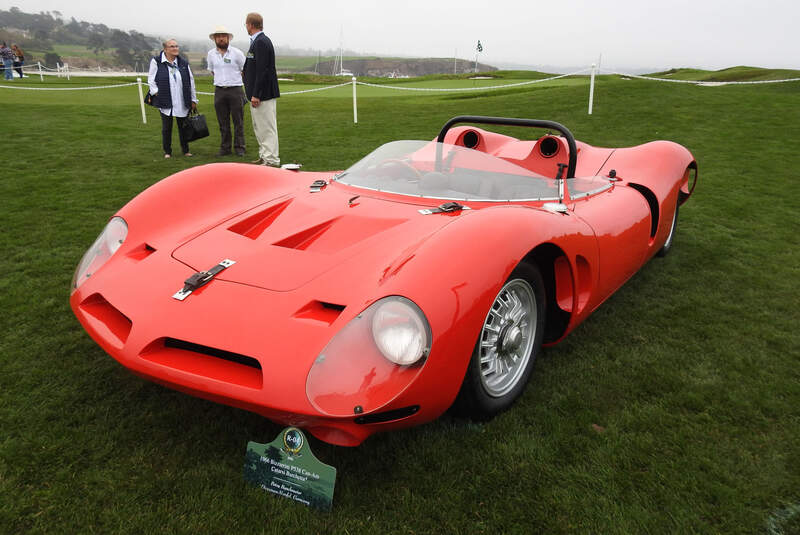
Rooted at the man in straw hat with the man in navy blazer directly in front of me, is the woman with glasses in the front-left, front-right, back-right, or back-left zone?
back-right

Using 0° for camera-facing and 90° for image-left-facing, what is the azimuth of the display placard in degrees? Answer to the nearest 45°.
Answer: approximately 45°

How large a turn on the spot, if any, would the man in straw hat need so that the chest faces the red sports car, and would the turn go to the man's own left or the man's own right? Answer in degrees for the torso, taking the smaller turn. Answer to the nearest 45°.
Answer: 0° — they already face it

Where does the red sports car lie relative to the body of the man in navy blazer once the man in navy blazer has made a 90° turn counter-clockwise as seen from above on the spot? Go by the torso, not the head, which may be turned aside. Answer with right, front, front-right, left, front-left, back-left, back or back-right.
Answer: front

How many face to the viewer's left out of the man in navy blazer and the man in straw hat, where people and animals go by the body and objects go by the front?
1

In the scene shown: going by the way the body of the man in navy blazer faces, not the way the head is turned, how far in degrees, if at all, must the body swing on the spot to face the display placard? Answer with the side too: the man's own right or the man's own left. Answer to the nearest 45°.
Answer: approximately 90° to the man's own left

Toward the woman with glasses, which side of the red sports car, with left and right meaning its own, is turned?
right

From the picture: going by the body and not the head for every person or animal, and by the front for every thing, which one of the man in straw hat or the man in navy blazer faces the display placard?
the man in straw hat

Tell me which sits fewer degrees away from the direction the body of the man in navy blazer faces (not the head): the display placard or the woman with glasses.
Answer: the woman with glasses

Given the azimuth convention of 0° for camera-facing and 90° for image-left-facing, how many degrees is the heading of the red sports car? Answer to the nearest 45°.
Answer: approximately 45°

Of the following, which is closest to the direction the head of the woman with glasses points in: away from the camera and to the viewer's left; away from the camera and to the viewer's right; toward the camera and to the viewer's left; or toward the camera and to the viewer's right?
toward the camera and to the viewer's right

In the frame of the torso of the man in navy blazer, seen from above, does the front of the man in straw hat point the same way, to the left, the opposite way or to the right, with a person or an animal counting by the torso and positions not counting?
to the left

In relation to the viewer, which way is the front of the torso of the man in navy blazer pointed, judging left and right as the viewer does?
facing to the left of the viewer

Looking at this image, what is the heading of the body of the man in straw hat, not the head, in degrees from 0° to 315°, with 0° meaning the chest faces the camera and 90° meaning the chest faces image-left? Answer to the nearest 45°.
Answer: approximately 0°

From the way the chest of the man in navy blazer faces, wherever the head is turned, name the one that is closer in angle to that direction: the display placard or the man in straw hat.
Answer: the man in straw hat
